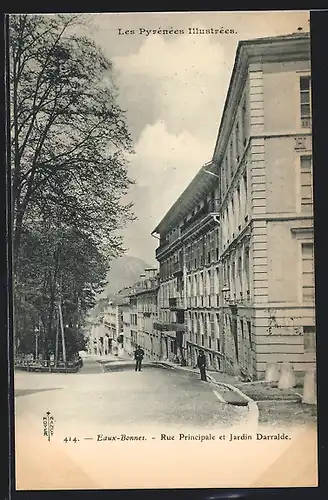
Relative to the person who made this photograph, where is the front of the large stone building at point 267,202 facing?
facing to the left of the viewer
